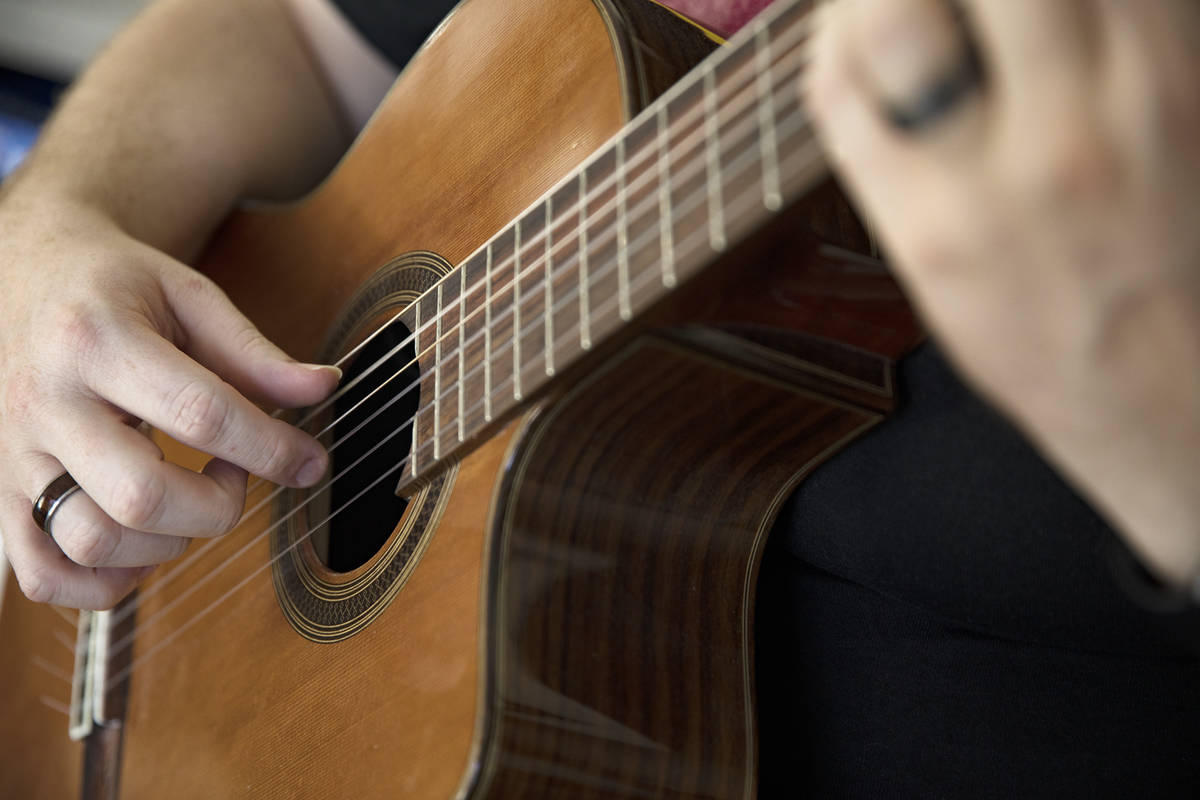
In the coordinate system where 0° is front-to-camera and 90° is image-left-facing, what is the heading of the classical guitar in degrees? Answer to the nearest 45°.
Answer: approximately 45°
